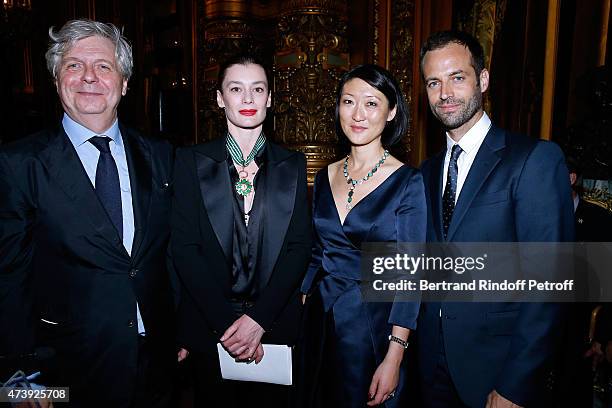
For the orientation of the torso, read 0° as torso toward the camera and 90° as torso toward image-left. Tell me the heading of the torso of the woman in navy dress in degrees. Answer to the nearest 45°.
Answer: approximately 45°

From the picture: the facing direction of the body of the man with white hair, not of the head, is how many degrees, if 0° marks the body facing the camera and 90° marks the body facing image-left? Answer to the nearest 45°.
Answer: approximately 315°
